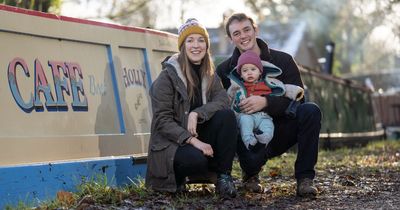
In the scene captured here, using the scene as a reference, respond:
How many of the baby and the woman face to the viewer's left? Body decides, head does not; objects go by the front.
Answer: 0

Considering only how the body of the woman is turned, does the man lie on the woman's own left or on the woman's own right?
on the woman's own left

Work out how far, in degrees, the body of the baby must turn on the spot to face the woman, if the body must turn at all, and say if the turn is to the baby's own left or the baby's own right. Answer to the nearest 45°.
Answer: approximately 45° to the baby's own right

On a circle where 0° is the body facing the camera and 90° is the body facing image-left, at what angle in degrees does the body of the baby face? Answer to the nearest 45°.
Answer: approximately 0°

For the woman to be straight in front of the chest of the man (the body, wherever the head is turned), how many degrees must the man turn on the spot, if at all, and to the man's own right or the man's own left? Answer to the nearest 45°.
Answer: approximately 45° to the man's own right

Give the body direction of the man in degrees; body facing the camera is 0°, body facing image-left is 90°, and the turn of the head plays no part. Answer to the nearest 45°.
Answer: approximately 0°

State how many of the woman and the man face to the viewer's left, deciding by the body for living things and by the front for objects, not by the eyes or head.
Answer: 0
